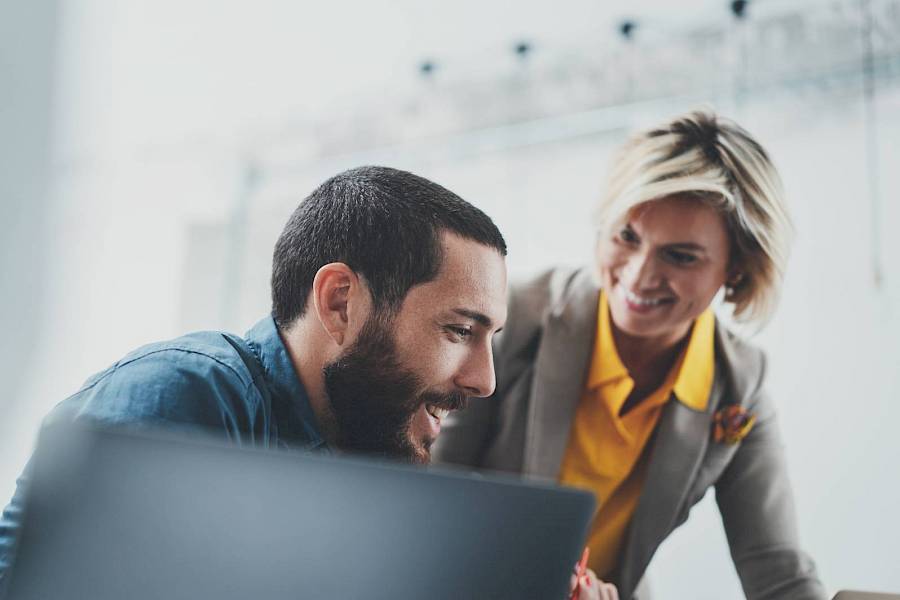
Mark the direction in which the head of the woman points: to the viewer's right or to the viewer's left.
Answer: to the viewer's left

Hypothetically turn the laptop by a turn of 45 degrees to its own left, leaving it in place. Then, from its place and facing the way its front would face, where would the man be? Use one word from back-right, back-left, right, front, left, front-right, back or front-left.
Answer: front-right

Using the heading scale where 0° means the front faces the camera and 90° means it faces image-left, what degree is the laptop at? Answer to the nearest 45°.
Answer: approximately 180°

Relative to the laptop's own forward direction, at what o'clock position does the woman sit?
The woman is roughly at 1 o'clock from the laptop.

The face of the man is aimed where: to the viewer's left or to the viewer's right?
to the viewer's right
